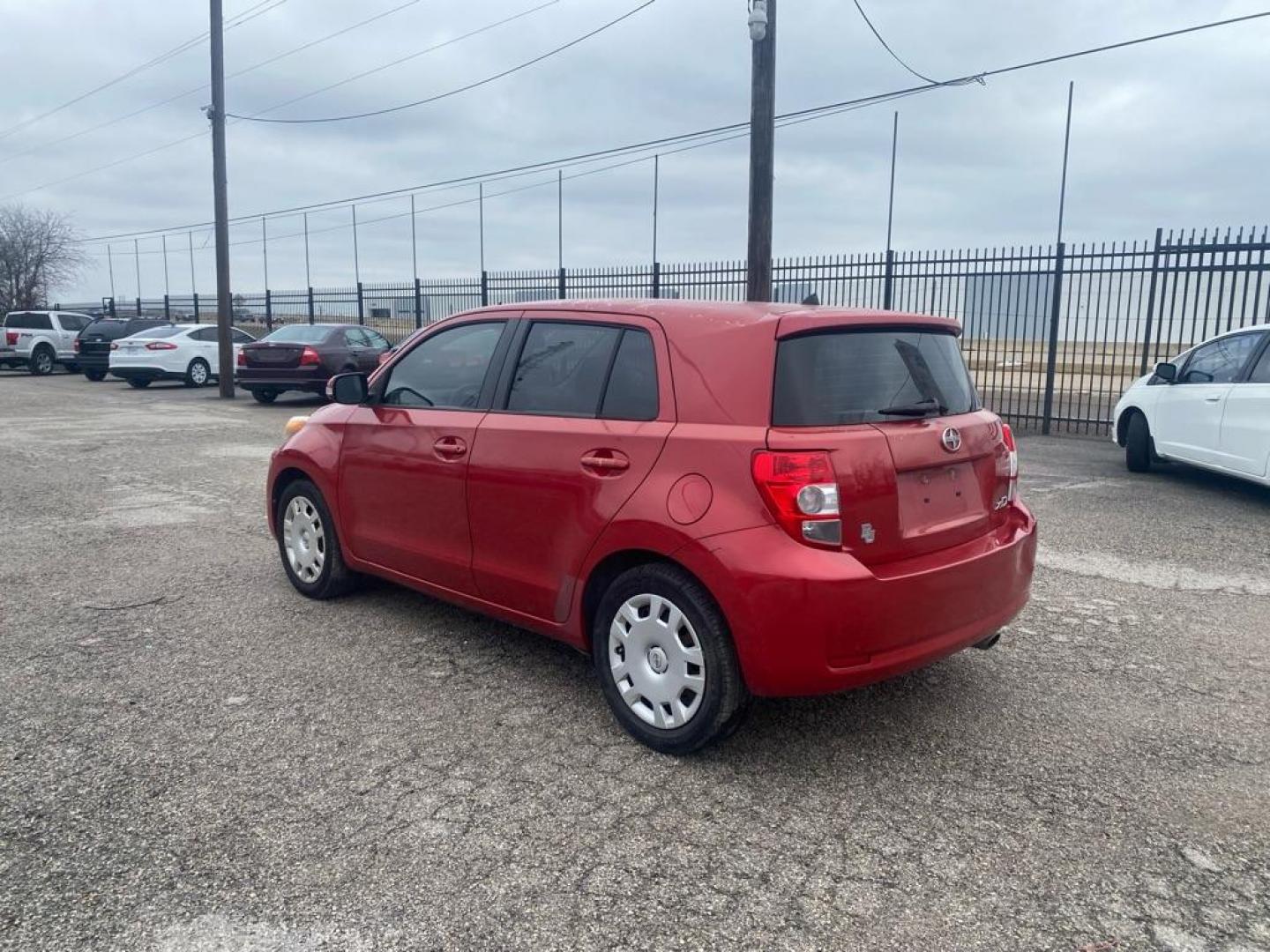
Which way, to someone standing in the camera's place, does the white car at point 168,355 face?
facing away from the viewer and to the right of the viewer

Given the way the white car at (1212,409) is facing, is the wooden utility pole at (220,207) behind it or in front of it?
in front

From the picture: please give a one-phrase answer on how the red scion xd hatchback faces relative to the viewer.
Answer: facing away from the viewer and to the left of the viewer

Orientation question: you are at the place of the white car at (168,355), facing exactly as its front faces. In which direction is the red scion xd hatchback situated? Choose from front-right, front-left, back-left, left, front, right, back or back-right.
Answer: back-right

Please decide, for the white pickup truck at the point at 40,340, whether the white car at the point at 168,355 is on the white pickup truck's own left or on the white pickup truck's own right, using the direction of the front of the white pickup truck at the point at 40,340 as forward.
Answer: on the white pickup truck's own right

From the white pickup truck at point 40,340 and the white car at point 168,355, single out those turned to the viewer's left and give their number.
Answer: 0

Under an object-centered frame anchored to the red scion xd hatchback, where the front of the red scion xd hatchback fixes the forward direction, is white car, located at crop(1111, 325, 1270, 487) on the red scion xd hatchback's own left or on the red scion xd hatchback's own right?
on the red scion xd hatchback's own right

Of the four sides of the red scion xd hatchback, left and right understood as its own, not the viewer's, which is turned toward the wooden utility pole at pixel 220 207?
front

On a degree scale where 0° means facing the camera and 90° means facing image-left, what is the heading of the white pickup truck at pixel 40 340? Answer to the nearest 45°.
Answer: approximately 225°

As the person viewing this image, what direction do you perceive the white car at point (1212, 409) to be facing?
facing away from the viewer and to the left of the viewer

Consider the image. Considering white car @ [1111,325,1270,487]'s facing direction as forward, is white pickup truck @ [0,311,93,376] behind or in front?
in front
